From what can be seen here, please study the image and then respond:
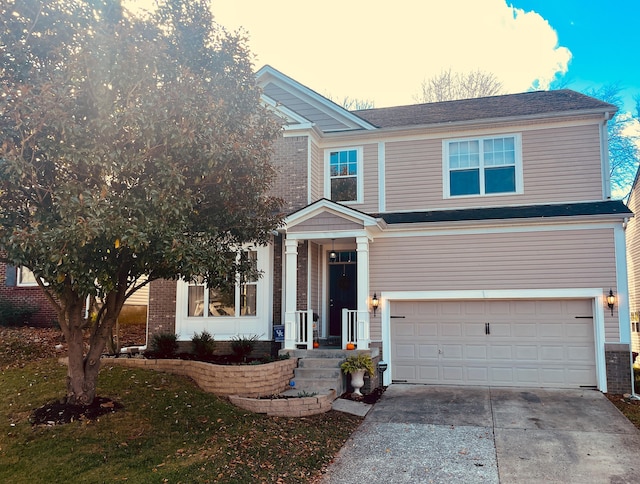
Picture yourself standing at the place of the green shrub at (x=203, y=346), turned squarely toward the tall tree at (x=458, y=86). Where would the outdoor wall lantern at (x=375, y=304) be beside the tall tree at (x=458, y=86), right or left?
right

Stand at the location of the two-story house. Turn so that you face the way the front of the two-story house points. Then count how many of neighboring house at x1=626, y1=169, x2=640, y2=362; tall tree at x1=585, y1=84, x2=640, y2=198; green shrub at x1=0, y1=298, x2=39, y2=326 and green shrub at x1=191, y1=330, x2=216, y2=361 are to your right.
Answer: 2

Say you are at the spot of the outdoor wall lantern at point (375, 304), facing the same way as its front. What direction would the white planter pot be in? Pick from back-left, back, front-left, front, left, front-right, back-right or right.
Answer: front

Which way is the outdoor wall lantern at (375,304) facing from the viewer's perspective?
toward the camera

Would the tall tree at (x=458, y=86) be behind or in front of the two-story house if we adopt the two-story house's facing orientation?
behind

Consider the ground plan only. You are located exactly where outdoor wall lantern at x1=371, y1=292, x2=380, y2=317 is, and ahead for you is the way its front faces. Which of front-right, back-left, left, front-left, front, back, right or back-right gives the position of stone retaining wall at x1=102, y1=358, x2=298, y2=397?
front-right

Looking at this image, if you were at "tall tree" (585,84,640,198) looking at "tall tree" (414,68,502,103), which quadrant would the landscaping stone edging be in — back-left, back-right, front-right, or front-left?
front-left

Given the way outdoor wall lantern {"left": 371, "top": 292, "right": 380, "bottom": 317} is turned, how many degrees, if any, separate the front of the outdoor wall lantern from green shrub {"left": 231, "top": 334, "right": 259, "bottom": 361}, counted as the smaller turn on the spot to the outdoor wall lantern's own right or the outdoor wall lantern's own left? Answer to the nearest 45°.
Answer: approximately 90° to the outdoor wall lantern's own right

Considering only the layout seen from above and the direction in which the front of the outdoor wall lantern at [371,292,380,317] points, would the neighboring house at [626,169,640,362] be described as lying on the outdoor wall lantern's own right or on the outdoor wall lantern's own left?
on the outdoor wall lantern's own left

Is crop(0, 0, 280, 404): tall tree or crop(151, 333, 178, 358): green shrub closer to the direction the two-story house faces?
the tall tree

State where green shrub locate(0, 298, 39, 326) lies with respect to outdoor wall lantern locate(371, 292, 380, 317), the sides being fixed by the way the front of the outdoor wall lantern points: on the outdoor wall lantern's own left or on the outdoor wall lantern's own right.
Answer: on the outdoor wall lantern's own right

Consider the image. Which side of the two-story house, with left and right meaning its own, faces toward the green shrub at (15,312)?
right

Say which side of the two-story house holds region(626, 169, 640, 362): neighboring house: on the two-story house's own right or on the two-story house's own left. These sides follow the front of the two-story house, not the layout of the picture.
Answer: on the two-story house's own left

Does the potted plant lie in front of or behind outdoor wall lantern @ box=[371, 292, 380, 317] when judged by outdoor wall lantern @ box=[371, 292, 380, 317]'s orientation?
in front
